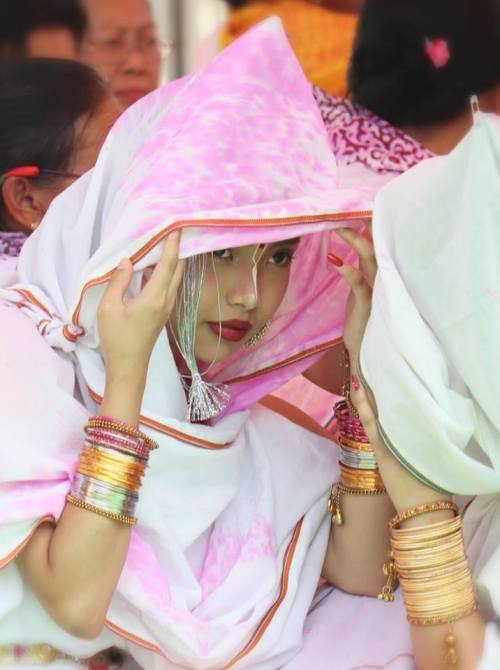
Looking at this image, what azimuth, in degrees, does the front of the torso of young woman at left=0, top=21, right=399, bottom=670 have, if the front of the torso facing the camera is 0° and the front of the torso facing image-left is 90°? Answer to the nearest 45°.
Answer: approximately 315°
